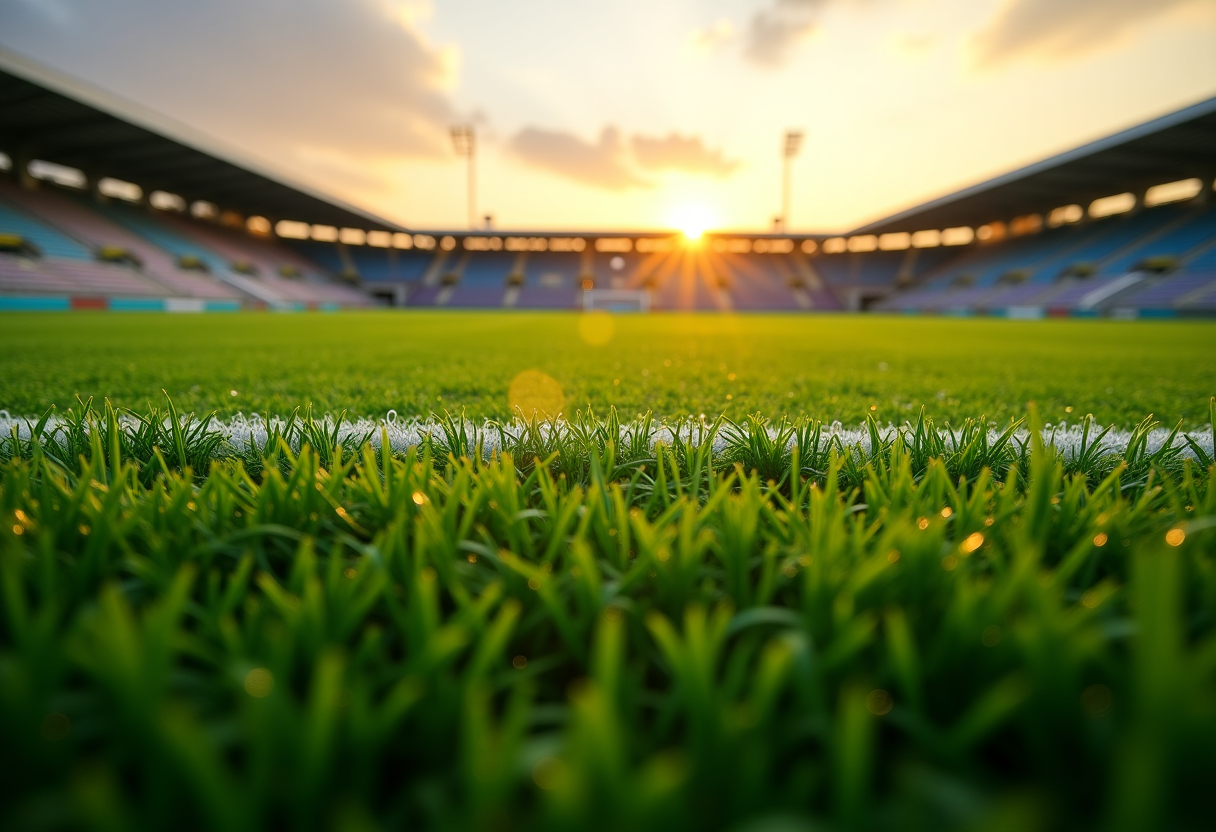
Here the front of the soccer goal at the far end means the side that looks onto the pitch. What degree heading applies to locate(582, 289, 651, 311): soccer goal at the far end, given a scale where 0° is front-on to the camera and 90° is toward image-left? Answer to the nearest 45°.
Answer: approximately 0°

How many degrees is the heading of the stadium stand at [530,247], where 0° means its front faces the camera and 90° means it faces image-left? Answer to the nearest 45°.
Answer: approximately 0°
